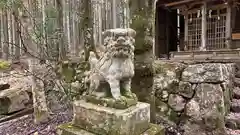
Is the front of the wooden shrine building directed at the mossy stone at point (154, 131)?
yes

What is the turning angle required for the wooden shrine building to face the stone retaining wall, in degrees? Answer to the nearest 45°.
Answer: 0° — it already faces it

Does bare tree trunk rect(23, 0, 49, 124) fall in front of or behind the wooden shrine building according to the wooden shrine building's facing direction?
in front
